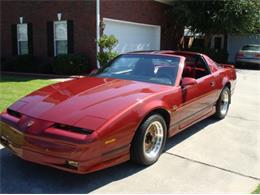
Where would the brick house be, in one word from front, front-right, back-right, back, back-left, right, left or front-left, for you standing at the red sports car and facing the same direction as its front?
back-right

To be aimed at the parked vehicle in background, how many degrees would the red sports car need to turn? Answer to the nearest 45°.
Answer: approximately 180°

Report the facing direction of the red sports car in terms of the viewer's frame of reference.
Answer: facing the viewer and to the left of the viewer

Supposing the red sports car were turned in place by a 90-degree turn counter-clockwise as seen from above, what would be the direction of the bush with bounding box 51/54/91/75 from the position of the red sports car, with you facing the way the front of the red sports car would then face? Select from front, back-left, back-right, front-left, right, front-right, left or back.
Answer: back-left

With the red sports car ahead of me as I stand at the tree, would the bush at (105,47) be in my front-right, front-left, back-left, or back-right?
front-right

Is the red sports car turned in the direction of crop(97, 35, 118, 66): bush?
no

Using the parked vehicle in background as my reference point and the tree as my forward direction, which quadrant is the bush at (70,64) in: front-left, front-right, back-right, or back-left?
front-left

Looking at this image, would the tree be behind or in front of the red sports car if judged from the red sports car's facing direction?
behind

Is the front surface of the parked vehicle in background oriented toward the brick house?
no

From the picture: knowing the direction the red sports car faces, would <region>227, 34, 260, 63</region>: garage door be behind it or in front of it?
behind
